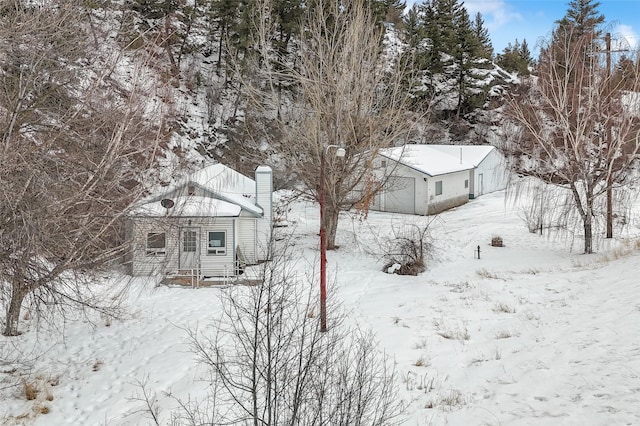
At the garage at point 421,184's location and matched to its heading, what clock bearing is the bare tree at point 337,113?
The bare tree is roughly at 11 o'clock from the garage.

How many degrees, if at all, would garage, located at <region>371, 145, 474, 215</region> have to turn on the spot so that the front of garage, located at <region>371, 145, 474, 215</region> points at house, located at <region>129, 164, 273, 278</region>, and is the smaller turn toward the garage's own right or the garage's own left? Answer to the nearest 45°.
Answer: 0° — it already faces it

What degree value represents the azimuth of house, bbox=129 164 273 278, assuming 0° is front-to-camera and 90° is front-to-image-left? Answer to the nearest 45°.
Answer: approximately 0°

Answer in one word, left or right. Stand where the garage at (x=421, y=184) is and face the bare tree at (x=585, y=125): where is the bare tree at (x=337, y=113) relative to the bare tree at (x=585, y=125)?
right

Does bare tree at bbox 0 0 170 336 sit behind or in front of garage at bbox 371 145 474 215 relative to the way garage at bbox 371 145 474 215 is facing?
in front

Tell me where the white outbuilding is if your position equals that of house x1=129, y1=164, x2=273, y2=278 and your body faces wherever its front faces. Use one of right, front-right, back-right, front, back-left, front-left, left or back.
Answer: back-left

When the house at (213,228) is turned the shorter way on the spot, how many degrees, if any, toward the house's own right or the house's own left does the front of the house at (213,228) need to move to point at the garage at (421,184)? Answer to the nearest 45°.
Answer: approximately 135° to the house's own left

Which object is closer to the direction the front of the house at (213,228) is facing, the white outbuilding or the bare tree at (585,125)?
the bare tree

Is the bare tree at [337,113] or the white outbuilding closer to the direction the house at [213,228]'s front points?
the bare tree

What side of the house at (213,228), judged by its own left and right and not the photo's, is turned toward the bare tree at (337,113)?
left

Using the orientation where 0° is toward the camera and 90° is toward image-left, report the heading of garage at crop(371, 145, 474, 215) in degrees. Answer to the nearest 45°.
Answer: approximately 45°

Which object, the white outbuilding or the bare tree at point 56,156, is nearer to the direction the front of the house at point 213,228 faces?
the bare tree

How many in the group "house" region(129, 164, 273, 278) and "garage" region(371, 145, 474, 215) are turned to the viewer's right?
0
